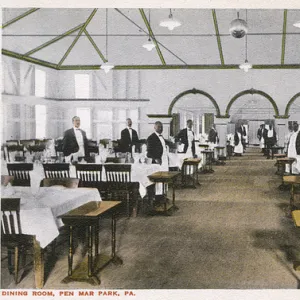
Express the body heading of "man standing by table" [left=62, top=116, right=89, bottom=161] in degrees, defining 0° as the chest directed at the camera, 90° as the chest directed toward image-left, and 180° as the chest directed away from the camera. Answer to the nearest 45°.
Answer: approximately 315°

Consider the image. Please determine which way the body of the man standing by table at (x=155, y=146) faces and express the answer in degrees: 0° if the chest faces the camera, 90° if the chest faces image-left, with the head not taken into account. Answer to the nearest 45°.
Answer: approximately 315°

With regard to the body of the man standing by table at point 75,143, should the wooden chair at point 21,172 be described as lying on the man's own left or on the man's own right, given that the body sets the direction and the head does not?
on the man's own right

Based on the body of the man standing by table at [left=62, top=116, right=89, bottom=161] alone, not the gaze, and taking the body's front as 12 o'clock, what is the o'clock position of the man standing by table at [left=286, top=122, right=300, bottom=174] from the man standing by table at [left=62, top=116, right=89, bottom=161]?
the man standing by table at [left=286, top=122, right=300, bottom=174] is roughly at 10 o'clock from the man standing by table at [left=62, top=116, right=89, bottom=161].

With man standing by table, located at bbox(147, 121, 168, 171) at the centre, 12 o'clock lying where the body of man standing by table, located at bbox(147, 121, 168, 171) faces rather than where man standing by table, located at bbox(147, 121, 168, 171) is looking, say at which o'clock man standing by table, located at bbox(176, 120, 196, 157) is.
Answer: man standing by table, located at bbox(176, 120, 196, 157) is roughly at 8 o'clock from man standing by table, located at bbox(147, 121, 168, 171).

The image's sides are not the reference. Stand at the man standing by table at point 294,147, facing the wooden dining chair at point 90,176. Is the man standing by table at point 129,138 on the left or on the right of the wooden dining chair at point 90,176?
right

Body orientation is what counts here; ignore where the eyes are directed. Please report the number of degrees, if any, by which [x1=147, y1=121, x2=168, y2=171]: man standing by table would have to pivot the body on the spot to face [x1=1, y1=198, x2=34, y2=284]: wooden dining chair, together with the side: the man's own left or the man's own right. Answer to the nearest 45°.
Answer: approximately 45° to the man's own right

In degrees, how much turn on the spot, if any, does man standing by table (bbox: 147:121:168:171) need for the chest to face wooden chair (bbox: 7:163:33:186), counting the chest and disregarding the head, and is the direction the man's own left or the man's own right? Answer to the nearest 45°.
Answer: approximately 90° to the man's own right
